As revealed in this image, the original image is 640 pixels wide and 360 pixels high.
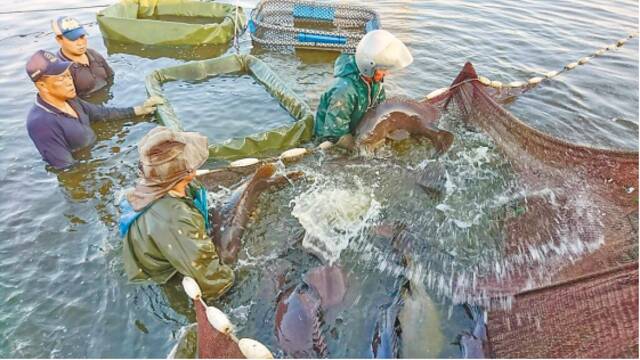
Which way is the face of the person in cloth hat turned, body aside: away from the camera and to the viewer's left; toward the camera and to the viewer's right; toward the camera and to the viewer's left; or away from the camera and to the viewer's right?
away from the camera and to the viewer's right

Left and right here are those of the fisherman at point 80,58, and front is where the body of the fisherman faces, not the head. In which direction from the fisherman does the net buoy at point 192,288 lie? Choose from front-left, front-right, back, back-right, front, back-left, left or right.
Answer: front-right

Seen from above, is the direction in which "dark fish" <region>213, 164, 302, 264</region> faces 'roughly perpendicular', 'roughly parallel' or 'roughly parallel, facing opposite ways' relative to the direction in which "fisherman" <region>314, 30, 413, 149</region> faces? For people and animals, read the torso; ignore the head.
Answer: roughly perpendicular

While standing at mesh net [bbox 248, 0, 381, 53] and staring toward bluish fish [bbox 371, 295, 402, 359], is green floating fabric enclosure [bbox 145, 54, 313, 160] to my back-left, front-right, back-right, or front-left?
front-right

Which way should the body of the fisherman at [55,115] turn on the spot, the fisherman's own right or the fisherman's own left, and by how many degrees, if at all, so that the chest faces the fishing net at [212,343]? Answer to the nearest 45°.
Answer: approximately 45° to the fisherman's own right

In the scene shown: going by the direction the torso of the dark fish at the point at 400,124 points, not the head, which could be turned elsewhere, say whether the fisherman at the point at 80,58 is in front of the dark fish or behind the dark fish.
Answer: in front

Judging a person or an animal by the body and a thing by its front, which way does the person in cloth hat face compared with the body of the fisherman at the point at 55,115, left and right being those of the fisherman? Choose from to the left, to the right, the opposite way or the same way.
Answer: to the left

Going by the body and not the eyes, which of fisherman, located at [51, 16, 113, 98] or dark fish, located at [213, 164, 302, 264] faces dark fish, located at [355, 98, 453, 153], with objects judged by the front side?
the fisherman

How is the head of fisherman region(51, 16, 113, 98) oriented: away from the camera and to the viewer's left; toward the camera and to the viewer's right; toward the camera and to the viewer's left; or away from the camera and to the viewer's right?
toward the camera and to the viewer's right

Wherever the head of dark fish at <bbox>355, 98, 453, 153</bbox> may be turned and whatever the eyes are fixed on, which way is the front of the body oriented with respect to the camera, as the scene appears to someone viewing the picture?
to the viewer's left

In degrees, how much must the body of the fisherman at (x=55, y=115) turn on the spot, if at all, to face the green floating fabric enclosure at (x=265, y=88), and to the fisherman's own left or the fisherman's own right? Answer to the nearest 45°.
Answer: approximately 45° to the fisherman's own left

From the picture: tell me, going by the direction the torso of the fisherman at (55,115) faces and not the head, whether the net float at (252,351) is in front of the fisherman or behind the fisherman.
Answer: in front

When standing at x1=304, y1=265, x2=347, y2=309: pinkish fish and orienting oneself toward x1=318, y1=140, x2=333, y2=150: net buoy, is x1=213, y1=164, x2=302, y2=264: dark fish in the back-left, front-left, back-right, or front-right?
front-left

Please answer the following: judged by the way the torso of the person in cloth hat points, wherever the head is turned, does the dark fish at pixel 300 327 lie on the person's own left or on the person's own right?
on the person's own right
